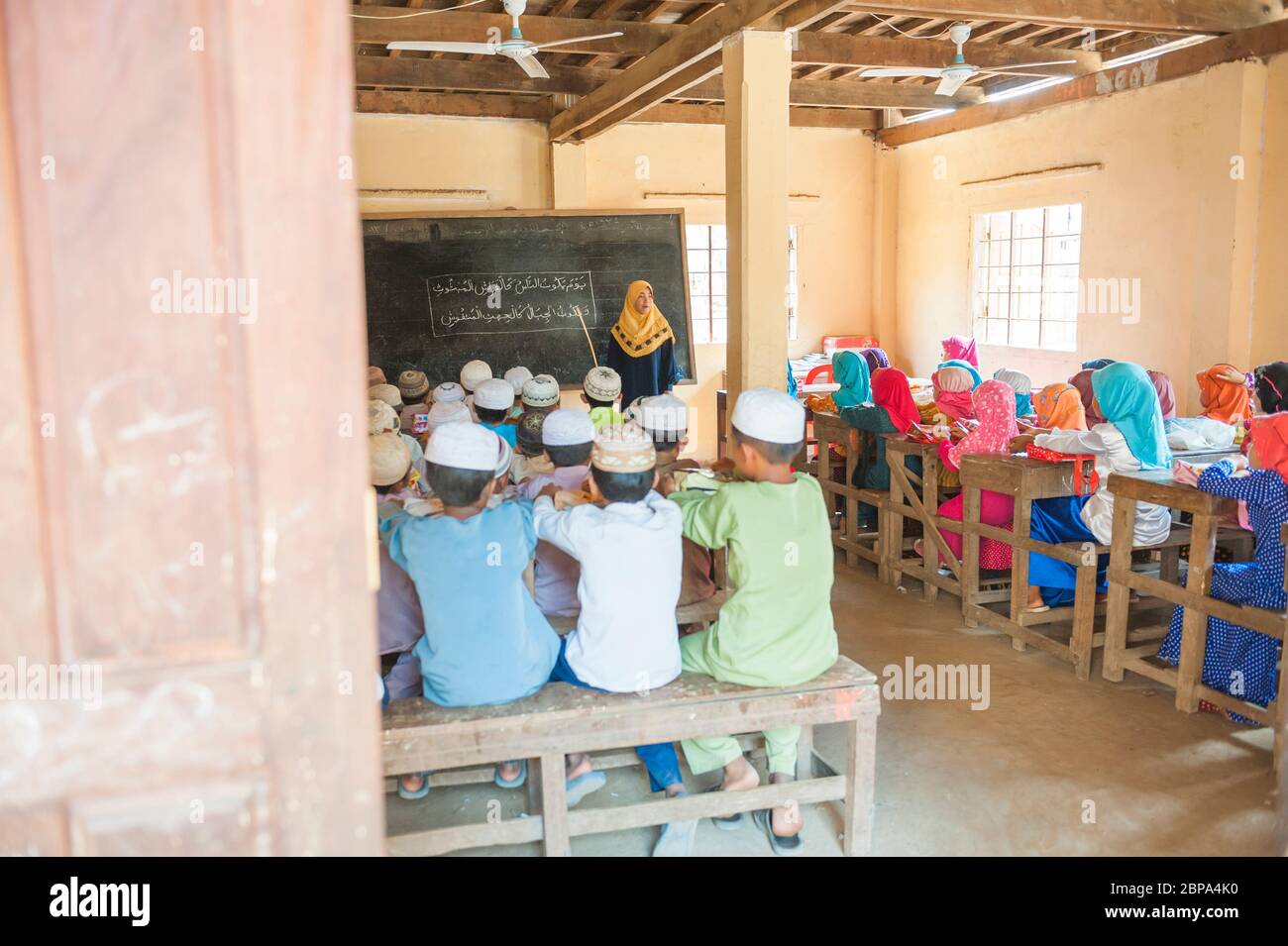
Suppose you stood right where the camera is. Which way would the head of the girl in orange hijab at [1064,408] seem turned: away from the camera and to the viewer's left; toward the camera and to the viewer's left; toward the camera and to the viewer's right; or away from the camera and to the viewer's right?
away from the camera and to the viewer's left

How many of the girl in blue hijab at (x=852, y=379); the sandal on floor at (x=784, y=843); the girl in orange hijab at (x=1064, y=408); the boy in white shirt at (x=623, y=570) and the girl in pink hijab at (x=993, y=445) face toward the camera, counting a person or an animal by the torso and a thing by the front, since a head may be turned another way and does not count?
0

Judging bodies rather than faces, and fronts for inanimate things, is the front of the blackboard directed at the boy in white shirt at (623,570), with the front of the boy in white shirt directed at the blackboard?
yes

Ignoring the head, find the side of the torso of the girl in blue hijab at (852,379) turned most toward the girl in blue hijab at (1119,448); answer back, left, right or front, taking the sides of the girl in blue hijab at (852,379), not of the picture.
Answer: back

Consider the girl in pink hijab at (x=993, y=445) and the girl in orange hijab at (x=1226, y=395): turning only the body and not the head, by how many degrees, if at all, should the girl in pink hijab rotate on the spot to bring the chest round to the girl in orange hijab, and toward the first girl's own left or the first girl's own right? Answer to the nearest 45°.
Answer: approximately 90° to the first girl's own right

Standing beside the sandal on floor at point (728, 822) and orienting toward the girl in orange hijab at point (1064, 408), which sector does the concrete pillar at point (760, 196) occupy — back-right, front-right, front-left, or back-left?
front-left

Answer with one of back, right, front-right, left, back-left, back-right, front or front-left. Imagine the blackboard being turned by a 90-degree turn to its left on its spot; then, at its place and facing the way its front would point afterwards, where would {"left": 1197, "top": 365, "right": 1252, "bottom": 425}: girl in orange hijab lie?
front-right

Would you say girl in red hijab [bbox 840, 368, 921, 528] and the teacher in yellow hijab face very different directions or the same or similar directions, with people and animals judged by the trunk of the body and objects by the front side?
very different directions

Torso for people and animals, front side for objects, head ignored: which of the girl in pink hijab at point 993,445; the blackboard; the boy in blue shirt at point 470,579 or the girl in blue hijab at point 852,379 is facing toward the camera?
the blackboard

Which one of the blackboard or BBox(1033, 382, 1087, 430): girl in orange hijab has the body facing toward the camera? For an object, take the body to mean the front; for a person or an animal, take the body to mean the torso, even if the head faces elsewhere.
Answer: the blackboard

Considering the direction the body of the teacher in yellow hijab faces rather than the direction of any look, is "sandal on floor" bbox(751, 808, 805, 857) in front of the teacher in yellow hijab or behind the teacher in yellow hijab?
in front

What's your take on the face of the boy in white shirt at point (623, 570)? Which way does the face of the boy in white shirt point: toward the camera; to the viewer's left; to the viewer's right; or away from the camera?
away from the camera

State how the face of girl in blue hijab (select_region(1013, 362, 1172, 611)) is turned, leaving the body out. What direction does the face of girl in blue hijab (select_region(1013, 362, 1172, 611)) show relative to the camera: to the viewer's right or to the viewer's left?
to the viewer's left

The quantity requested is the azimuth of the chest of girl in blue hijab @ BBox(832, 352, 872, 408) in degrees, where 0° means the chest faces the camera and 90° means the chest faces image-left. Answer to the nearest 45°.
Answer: approximately 135°

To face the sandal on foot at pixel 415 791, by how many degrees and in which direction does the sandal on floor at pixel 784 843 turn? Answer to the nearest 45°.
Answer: approximately 45° to its left

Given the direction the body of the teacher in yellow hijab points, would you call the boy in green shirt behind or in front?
in front

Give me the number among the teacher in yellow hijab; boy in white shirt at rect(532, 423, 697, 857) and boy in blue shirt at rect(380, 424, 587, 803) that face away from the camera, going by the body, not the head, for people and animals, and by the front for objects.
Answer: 2
